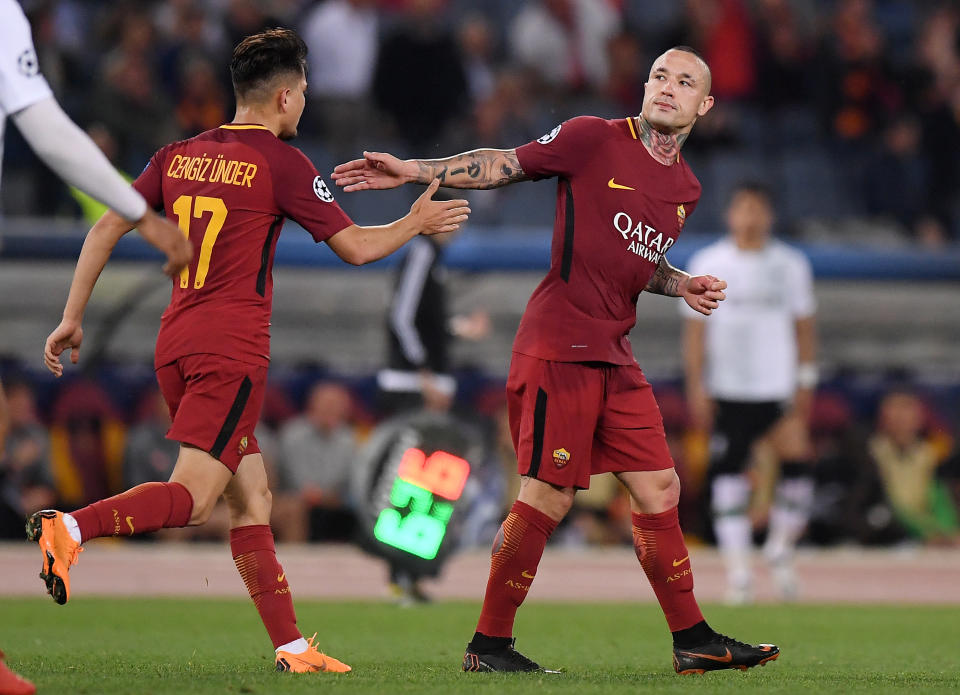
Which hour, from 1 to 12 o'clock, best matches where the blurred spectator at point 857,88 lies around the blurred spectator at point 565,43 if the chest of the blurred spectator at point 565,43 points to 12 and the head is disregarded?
the blurred spectator at point 857,88 is roughly at 9 o'clock from the blurred spectator at point 565,43.

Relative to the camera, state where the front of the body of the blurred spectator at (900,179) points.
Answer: toward the camera

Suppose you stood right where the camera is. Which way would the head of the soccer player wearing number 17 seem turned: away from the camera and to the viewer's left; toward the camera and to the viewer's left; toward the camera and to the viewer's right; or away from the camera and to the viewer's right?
away from the camera and to the viewer's right

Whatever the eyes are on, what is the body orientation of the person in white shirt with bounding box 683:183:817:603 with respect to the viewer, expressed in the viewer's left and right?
facing the viewer

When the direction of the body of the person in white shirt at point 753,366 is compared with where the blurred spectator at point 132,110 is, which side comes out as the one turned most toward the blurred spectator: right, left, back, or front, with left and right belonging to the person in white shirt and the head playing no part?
back

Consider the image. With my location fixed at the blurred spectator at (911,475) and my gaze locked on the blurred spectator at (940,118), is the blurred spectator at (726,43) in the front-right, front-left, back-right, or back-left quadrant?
front-left

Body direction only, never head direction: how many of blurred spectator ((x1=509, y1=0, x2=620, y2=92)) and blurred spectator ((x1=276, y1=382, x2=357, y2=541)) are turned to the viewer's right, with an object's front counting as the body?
0

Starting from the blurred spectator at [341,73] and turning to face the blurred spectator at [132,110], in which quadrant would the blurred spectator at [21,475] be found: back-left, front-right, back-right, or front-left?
front-left

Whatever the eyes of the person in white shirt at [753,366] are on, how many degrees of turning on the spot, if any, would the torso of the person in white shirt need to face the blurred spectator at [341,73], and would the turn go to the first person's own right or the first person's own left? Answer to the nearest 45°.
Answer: approximately 135° to the first person's own right

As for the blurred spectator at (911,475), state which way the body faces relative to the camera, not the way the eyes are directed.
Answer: toward the camera

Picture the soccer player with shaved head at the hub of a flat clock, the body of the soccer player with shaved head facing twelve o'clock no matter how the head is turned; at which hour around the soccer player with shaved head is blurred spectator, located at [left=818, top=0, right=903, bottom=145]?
The blurred spectator is roughly at 8 o'clock from the soccer player with shaved head.

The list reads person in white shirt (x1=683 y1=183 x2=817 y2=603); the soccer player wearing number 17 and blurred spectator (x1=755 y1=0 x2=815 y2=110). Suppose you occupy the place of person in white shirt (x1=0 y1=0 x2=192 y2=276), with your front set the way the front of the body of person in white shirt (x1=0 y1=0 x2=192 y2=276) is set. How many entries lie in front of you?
3

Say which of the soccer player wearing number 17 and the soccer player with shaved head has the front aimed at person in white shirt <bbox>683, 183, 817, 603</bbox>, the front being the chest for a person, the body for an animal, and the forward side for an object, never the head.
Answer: the soccer player wearing number 17

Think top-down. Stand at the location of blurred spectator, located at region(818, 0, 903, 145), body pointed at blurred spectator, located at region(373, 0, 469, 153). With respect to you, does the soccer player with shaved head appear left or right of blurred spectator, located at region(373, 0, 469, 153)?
left

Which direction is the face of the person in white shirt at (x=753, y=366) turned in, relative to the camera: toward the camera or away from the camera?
toward the camera
